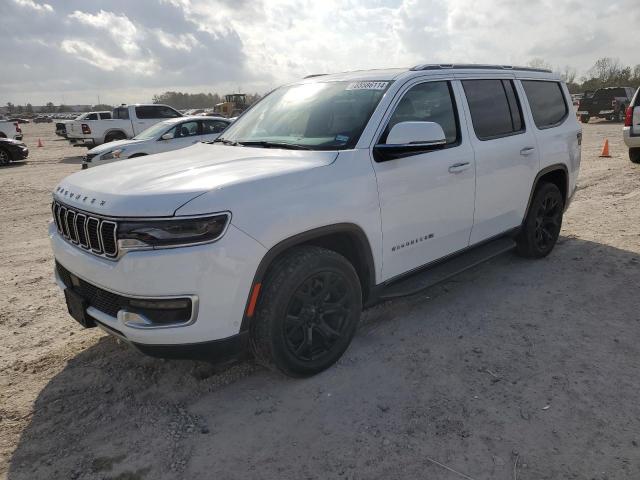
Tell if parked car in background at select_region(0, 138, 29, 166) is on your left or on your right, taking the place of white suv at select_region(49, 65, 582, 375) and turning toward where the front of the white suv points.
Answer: on your right

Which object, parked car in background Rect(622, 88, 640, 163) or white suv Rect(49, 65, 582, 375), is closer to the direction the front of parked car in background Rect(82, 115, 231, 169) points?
the white suv

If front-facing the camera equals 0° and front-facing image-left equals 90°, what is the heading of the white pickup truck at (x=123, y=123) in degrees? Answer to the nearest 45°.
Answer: approximately 225°

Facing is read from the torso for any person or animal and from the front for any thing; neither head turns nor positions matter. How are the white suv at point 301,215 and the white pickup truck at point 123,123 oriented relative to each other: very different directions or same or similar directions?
very different directions

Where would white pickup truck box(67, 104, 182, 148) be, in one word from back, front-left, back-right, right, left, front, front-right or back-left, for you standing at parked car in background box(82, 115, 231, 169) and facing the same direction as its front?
back-right

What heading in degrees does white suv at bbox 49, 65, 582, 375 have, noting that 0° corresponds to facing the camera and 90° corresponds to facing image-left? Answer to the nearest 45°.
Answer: approximately 45°

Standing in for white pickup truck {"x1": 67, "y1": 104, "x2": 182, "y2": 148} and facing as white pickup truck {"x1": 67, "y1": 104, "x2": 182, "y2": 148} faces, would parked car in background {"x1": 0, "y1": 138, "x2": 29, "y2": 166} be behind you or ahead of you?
behind
